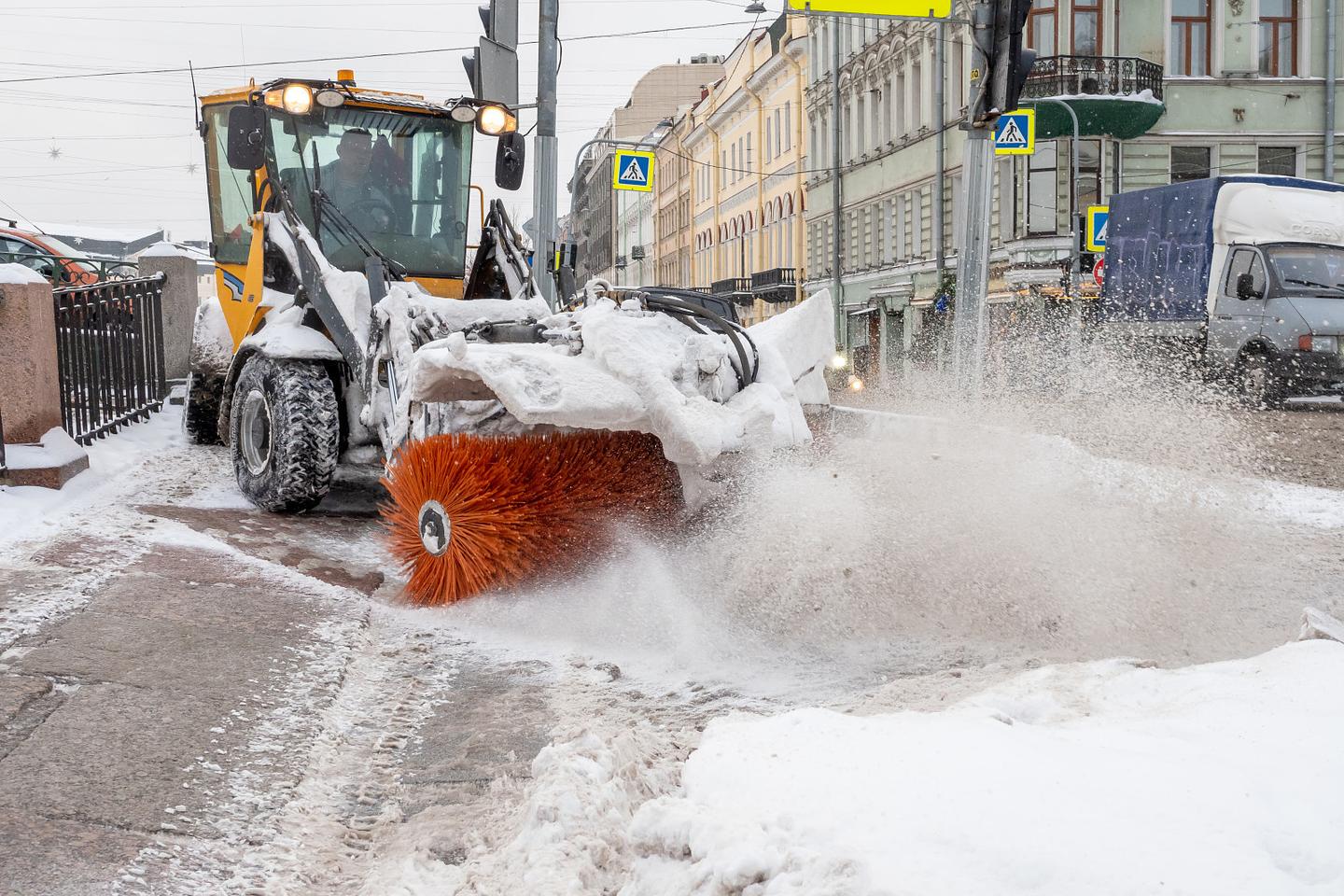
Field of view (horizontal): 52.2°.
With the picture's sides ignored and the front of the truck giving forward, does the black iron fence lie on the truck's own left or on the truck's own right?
on the truck's own right

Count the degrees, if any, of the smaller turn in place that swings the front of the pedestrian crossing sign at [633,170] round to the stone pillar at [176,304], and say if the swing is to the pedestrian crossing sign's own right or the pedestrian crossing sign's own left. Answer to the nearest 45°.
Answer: approximately 45° to the pedestrian crossing sign's own right

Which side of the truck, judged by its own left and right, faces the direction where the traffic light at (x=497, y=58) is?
right

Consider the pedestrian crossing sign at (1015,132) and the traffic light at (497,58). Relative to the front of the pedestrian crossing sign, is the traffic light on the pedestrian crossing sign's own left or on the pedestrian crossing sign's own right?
on the pedestrian crossing sign's own right

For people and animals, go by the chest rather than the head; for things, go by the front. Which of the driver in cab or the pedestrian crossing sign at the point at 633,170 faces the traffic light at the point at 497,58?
the pedestrian crossing sign

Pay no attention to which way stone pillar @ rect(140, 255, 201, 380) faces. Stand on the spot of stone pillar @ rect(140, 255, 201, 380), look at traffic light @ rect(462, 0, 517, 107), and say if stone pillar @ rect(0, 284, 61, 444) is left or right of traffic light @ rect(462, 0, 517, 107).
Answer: right

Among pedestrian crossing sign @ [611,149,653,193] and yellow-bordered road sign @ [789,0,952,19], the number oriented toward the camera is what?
2

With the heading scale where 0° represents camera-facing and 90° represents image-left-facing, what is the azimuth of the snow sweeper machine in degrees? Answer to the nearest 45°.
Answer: approximately 315°

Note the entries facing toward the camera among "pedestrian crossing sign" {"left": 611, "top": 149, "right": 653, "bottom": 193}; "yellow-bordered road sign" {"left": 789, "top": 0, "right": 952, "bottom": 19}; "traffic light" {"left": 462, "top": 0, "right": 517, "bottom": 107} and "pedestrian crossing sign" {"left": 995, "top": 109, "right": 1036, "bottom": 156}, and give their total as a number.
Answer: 3

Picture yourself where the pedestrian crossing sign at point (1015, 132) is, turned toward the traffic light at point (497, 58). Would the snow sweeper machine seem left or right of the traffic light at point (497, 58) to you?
left
